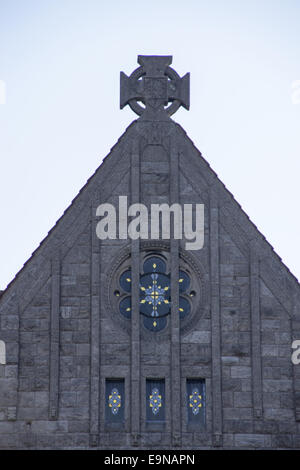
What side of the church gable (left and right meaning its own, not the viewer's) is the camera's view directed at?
front
